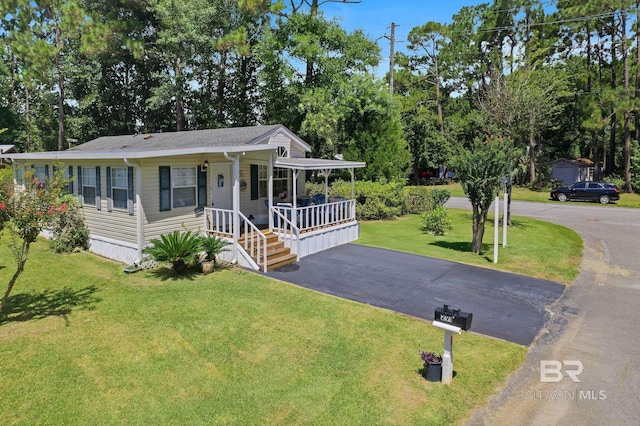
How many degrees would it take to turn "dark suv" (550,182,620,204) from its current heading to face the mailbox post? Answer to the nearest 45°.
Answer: approximately 90° to its left

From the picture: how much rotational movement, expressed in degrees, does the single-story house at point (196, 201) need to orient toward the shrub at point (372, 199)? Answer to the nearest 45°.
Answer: approximately 90° to its left

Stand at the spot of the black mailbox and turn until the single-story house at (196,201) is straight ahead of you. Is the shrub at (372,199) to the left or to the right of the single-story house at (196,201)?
right

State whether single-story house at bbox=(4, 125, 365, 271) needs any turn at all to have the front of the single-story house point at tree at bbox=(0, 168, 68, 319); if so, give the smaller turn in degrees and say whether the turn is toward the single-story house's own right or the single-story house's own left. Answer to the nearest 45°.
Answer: approximately 90° to the single-story house's own right

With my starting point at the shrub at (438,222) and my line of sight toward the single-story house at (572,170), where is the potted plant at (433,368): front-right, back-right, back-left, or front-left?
back-right

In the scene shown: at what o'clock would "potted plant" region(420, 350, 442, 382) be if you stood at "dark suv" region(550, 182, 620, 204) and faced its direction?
The potted plant is roughly at 9 o'clock from the dark suv.

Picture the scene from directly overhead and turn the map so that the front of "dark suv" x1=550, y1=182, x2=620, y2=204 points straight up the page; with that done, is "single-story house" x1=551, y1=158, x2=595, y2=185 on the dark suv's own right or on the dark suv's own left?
on the dark suv's own right

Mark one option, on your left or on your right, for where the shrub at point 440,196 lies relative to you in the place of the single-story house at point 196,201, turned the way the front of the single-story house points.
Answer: on your left

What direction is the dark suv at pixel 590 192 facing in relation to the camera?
to the viewer's left
